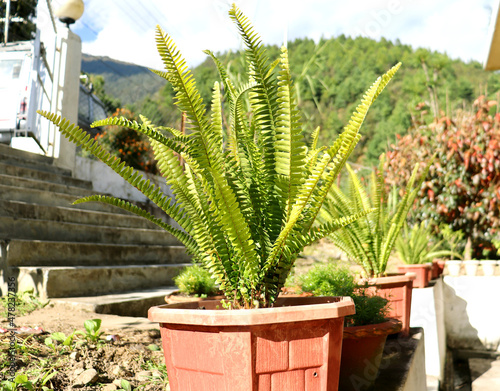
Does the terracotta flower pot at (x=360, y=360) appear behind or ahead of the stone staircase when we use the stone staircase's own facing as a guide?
ahead

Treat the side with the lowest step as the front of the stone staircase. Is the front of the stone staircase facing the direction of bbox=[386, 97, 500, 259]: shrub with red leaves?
no

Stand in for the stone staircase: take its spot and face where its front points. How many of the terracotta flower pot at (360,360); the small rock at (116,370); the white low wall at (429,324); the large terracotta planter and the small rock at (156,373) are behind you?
0

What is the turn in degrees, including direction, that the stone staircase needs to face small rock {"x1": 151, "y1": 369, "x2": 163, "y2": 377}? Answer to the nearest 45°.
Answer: approximately 45° to its right

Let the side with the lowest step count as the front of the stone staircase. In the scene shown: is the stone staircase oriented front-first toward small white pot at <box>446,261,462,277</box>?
no

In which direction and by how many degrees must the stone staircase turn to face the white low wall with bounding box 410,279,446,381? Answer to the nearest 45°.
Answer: approximately 45° to its left

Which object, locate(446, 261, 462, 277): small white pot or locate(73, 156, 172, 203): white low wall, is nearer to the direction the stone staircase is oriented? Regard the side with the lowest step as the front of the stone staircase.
the small white pot

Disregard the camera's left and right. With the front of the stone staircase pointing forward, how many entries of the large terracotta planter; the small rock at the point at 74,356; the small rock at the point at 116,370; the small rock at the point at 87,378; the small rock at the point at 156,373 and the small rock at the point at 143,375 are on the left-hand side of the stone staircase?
0

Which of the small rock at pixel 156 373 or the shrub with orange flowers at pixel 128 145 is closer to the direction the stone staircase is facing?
the small rock

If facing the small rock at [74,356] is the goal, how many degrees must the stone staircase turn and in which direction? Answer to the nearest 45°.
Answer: approximately 45° to its right

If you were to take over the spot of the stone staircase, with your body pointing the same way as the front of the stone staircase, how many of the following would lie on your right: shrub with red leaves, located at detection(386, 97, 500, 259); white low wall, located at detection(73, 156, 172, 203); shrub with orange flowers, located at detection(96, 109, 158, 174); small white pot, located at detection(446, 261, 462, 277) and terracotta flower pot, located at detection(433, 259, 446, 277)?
0

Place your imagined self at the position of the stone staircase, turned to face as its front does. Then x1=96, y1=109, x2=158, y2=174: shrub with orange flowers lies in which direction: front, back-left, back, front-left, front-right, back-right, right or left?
back-left

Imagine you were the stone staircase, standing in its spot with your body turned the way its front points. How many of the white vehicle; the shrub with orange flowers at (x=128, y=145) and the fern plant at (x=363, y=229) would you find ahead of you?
1

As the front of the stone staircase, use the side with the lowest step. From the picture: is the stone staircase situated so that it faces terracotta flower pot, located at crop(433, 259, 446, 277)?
no

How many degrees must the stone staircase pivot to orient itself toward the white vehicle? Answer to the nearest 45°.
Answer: approximately 135° to its left

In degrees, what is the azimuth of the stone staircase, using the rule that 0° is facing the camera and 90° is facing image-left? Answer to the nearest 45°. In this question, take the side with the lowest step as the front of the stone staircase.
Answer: approximately 315°
